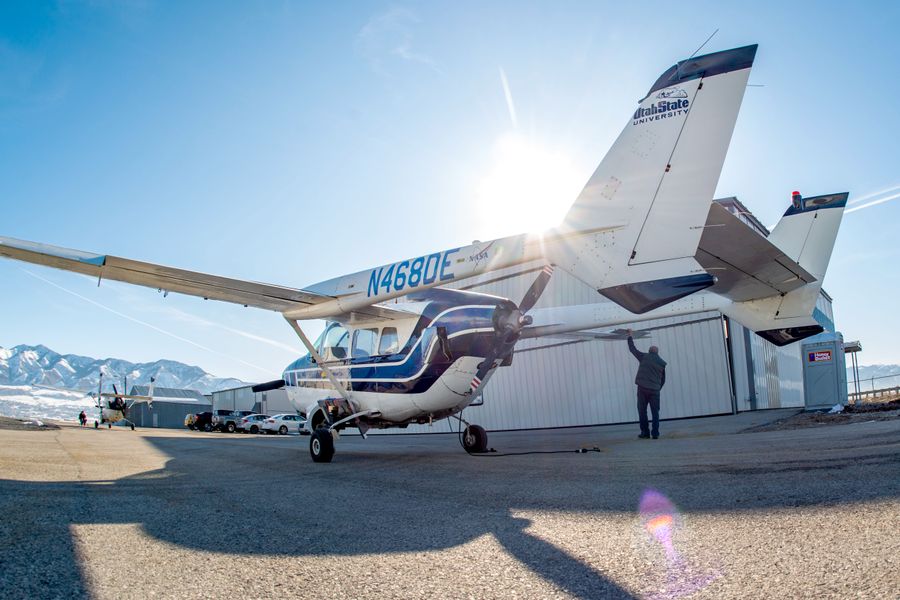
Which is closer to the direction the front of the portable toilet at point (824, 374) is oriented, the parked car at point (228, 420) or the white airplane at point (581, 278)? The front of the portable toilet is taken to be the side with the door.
the white airplane

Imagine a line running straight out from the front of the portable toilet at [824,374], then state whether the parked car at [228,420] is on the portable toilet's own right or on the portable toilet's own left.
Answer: on the portable toilet's own right

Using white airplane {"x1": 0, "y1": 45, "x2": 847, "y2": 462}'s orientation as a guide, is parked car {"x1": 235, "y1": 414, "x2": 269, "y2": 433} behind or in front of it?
in front

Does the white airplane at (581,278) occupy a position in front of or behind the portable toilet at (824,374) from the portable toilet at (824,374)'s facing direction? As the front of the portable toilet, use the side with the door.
in front

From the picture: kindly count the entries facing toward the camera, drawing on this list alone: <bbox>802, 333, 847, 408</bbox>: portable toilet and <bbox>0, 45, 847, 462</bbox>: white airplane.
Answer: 1

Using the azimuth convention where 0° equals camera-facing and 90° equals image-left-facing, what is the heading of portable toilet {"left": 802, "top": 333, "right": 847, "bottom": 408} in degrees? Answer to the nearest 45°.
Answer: approximately 0°

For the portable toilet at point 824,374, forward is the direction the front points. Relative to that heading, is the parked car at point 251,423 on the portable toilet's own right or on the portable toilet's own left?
on the portable toilet's own right

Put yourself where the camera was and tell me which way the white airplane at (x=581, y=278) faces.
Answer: facing away from the viewer and to the left of the viewer
